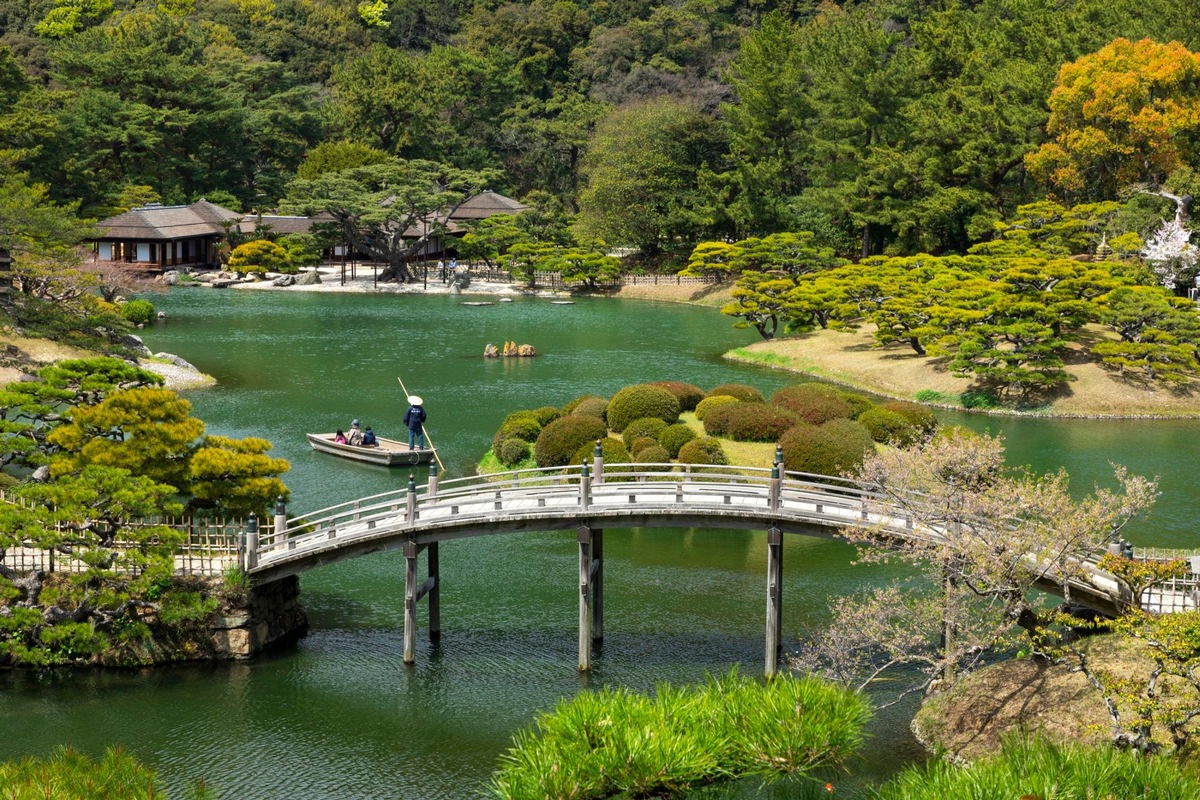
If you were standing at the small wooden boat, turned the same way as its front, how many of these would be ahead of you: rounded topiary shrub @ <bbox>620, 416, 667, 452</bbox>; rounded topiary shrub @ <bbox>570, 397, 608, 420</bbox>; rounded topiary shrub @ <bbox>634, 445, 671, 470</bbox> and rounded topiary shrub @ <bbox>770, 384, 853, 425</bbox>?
0

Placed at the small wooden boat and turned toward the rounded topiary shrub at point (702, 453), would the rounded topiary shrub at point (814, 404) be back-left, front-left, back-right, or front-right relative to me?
front-left

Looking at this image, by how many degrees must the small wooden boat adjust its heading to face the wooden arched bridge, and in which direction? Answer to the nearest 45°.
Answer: approximately 135° to its left

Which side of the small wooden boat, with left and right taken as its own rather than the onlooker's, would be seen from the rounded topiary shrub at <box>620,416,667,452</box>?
back

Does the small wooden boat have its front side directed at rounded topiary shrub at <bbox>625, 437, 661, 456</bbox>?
no

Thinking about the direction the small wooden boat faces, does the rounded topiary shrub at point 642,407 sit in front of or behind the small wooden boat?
behind

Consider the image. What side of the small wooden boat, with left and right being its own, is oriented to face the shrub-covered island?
back

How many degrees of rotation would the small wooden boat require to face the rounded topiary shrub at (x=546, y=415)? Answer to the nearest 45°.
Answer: approximately 135° to its right

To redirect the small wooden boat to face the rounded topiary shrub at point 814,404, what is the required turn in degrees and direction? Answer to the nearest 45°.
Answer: approximately 135° to its right

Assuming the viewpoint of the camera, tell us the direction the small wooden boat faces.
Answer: facing away from the viewer and to the left of the viewer

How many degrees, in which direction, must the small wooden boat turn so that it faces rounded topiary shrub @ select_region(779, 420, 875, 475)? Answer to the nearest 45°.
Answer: approximately 180°

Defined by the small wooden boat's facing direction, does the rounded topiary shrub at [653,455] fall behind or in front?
behind

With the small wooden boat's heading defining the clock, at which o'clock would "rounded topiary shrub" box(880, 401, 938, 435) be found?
The rounded topiary shrub is roughly at 5 o'clock from the small wooden boat.

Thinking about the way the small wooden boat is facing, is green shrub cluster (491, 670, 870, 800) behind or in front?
behind

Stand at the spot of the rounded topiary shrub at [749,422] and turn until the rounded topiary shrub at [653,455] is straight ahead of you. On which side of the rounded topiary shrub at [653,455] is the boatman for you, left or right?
right

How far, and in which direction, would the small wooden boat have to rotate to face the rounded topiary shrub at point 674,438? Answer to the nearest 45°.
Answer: approximately 180°

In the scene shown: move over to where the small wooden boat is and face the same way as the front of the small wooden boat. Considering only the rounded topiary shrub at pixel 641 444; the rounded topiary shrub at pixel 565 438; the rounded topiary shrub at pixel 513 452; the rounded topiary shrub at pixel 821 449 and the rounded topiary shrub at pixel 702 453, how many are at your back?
5
